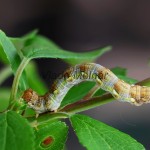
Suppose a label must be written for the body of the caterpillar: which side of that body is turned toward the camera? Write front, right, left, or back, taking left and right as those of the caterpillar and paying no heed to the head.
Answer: left
